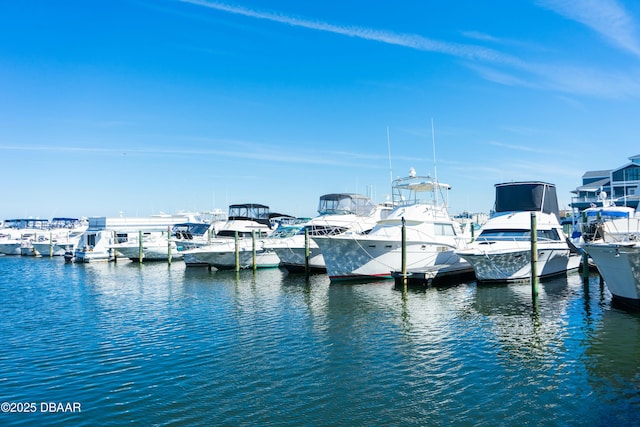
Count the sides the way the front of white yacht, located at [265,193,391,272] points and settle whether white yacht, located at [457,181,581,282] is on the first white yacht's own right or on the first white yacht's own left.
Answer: on the first white yacht's own left

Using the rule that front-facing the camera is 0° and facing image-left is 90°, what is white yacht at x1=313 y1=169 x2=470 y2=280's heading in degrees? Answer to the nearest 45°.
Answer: approximately 45°

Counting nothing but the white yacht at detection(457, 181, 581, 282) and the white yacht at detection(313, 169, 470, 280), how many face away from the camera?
0

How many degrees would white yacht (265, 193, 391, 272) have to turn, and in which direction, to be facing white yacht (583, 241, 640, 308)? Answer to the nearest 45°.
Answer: approximately 90° to its left

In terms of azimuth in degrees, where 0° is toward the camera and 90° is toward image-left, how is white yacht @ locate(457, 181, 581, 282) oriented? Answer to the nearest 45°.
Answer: approximately 45°

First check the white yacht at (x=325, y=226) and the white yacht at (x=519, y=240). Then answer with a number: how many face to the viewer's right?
0

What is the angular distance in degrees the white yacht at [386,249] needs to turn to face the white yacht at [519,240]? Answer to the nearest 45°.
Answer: approximately 135° to its left

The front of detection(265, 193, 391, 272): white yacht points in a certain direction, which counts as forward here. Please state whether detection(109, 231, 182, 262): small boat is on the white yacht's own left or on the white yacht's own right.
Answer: on the white yacht's own right

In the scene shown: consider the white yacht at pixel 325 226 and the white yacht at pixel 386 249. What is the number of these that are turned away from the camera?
0
